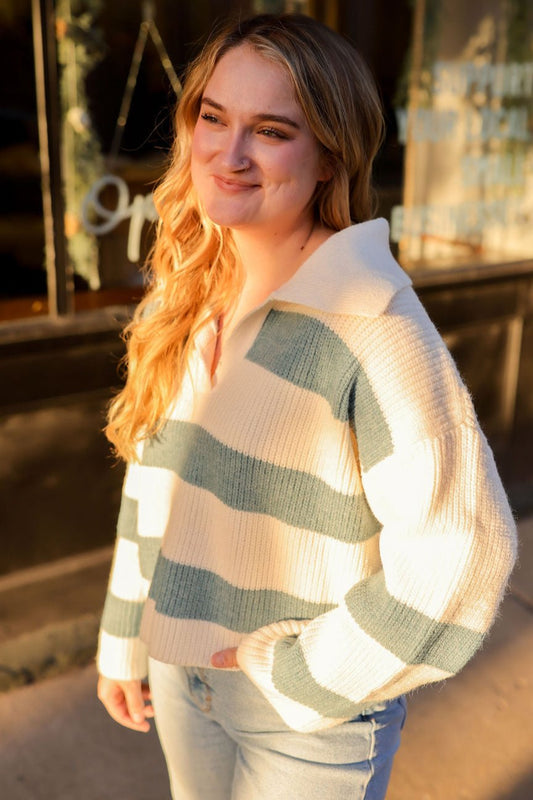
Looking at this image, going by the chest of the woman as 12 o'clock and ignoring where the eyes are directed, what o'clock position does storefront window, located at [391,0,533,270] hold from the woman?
The storefront window is roughly at 5 o'clock from the woman.

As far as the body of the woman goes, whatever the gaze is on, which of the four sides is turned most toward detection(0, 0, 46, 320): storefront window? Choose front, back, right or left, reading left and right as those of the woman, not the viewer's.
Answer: right

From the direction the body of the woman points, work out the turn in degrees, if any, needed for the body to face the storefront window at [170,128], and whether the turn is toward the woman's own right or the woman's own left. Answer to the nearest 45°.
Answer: approximately 135° to the woman's own right

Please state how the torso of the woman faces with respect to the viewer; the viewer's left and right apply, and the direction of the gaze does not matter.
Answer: facing the viewer and to the left of the viewer

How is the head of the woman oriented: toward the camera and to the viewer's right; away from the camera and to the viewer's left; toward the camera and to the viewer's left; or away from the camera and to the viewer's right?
toward the camera and to the viewer's left
